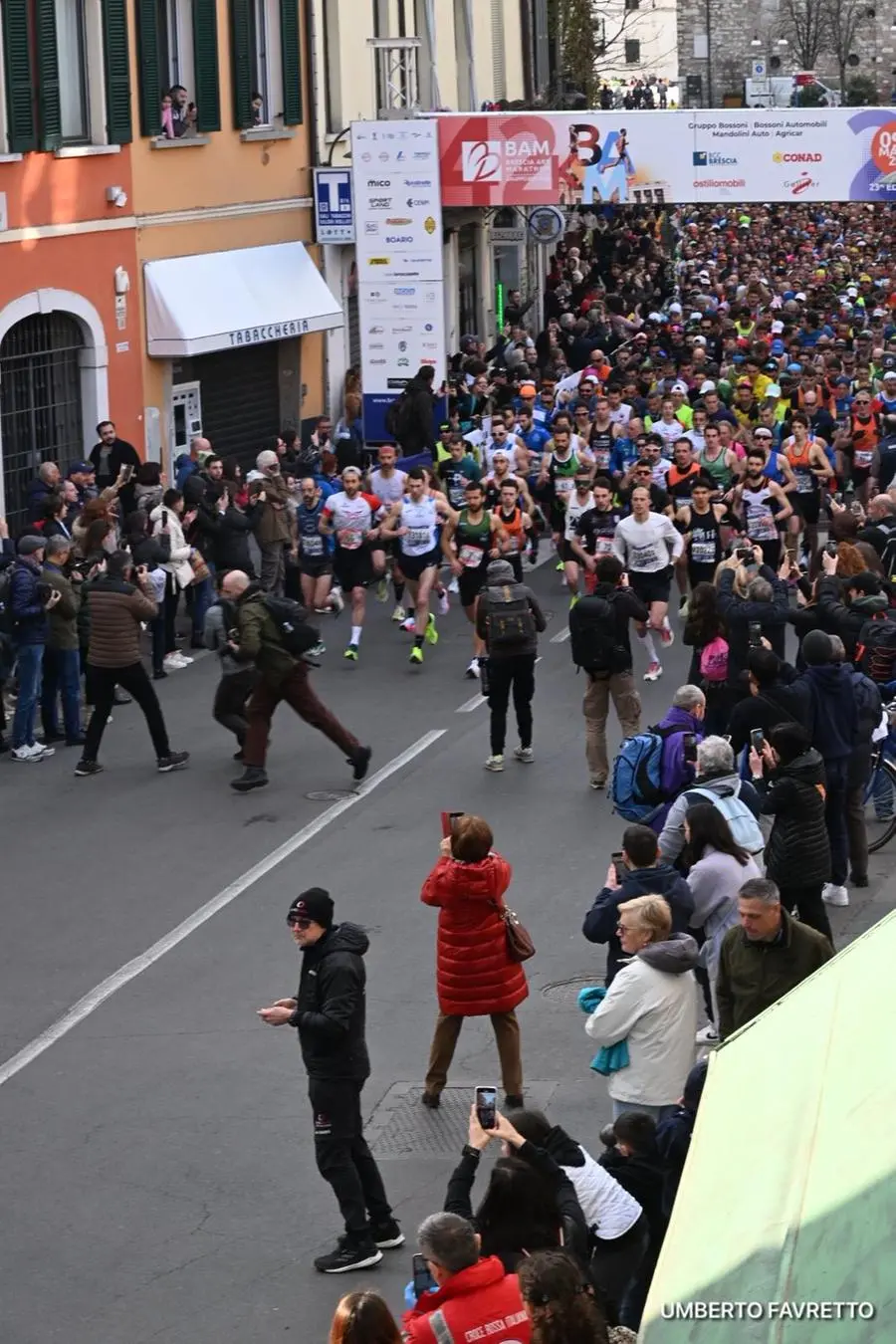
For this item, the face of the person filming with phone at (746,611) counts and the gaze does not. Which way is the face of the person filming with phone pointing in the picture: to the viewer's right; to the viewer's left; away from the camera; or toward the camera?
away from the camera

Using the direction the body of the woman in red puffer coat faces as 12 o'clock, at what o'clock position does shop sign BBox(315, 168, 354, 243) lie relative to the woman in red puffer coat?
The shop sign is roughly at 12 o'clock from the woman in red puffer coat.

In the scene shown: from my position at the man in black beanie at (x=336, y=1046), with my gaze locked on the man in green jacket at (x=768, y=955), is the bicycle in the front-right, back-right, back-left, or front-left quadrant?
front-left

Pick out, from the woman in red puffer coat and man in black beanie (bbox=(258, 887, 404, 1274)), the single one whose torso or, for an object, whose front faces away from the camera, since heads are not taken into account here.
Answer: the woman in red puffer coat

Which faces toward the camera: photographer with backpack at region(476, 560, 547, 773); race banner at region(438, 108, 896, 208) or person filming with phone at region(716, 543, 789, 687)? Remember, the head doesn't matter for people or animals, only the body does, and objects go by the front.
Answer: the race banner

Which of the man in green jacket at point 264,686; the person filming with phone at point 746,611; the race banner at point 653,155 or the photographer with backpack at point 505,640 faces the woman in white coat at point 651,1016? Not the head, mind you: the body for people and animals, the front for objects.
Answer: the race banner

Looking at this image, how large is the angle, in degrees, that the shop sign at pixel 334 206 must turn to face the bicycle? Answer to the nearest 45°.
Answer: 0° — it already faces it

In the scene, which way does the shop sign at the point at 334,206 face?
toward the camera

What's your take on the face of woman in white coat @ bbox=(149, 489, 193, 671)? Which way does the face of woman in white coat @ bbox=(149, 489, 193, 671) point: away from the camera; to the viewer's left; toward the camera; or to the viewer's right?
to the viewer's right

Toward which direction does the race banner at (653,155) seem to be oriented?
toward the camera

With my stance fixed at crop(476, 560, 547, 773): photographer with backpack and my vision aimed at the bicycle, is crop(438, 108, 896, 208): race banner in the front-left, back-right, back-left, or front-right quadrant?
back-left

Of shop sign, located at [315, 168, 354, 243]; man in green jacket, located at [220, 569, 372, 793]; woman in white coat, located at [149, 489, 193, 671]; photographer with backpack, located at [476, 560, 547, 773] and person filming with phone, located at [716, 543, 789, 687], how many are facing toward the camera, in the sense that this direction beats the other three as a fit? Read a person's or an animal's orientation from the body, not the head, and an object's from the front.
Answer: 1

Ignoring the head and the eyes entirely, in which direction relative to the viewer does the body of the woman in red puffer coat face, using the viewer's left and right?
facing away from the viewer

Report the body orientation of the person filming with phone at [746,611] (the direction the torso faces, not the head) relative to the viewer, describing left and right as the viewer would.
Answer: facing away from the viewer

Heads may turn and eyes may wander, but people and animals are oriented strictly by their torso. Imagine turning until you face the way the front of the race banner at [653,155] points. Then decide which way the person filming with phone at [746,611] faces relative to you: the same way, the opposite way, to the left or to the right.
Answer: the opposite way

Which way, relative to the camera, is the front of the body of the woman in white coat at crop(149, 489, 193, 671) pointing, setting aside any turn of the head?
to the viewer's right

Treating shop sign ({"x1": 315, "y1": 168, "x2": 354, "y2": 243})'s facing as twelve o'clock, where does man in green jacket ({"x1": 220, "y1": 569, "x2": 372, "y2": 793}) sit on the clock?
The man in green jacket is roughly at 12 o'clock from the shop sign.
